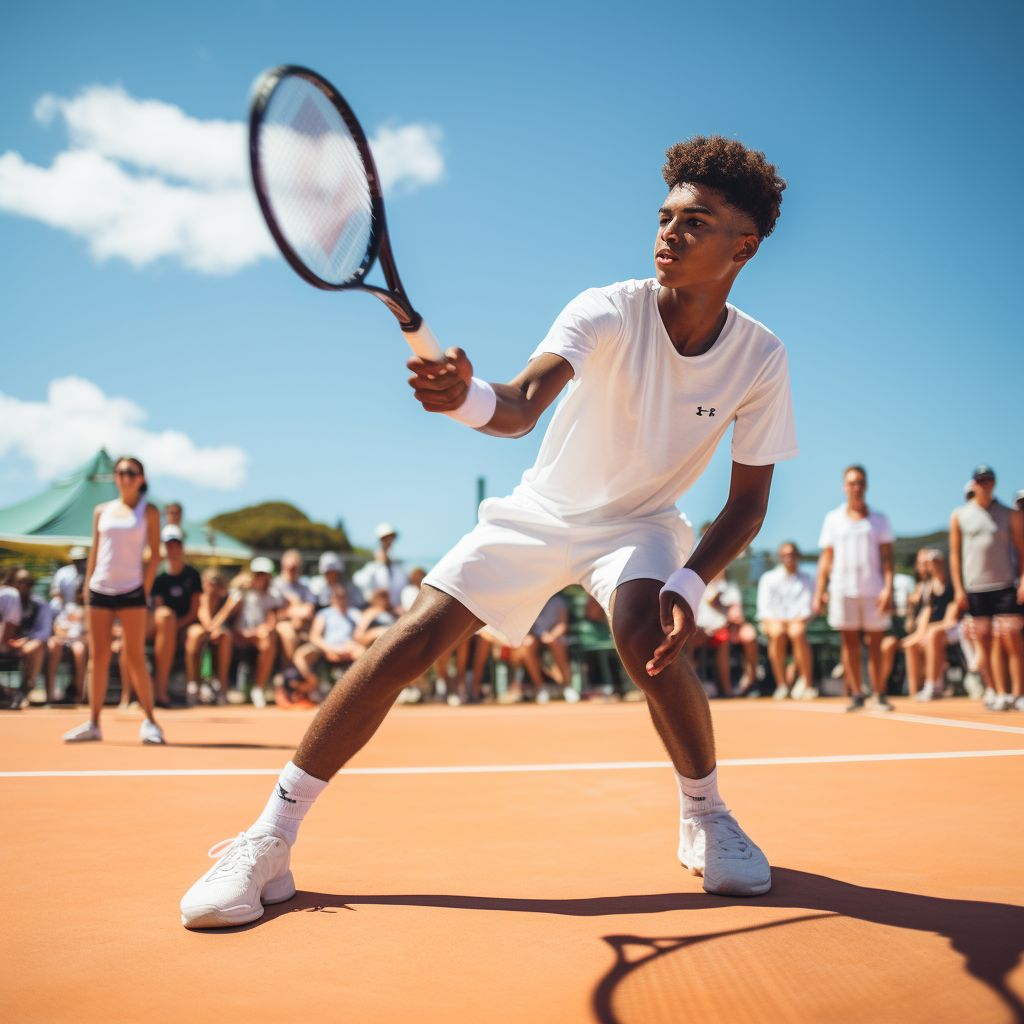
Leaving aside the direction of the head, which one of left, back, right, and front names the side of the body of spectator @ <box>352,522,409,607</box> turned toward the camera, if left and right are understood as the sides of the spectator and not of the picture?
front

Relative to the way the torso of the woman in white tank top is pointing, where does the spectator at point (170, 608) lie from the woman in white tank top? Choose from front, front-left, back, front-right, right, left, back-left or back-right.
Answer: back

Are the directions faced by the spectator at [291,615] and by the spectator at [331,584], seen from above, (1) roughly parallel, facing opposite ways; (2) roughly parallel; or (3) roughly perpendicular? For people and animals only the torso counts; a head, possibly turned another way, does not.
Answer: roughly parallel

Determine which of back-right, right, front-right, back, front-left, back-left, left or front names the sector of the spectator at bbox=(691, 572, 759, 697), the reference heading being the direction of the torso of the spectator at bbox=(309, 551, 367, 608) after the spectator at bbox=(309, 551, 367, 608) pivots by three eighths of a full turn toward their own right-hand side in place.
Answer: back-right

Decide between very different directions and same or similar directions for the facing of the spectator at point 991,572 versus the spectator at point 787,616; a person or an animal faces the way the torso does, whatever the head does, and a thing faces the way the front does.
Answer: same or similar directions

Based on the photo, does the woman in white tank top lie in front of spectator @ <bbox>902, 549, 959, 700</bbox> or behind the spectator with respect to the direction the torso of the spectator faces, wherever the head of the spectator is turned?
in front

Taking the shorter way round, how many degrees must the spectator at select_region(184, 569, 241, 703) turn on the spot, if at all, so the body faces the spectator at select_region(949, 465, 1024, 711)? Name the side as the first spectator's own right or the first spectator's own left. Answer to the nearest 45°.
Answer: approximately 45° to the first spectator's own left

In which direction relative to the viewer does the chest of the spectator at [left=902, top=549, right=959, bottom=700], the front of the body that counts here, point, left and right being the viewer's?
facing the viewer and to the left of the viewer

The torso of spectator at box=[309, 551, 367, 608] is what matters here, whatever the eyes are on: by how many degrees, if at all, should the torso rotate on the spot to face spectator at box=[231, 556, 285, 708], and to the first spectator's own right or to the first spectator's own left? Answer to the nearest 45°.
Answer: approximately 45° to the first spectator's own right

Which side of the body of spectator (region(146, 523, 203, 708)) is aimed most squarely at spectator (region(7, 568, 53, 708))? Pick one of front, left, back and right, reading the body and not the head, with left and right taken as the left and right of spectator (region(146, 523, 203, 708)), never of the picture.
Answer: right

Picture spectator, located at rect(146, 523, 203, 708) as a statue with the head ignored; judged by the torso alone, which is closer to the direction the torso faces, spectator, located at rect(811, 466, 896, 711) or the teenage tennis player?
the teenage tennis player

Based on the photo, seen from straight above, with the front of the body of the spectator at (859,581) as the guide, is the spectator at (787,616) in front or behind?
behind

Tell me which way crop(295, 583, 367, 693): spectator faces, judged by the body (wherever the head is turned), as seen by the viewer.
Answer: toward the camera

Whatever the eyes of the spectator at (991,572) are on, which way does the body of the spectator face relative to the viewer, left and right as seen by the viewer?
facing the viewer

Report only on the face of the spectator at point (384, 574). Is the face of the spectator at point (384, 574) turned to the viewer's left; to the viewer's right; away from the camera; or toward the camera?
toward the camera

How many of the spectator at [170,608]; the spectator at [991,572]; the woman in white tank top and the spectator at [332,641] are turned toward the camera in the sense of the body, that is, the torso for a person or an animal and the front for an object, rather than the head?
4
